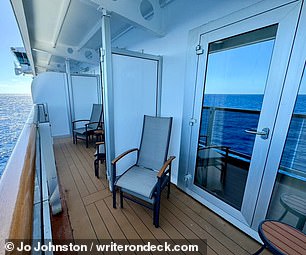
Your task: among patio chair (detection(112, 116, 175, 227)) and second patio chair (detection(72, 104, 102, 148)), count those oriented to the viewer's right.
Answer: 0

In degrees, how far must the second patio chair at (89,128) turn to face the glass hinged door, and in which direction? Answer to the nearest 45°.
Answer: approximately 90° to its left

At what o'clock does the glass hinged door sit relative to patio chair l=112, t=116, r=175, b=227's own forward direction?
The glass hinged door is roughly at 8 o'clock from the patio chair.

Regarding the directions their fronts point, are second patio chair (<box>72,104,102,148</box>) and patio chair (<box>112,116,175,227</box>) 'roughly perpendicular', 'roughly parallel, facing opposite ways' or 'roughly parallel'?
roughly parallel

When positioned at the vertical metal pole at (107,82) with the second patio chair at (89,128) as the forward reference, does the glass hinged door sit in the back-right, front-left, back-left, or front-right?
back-right

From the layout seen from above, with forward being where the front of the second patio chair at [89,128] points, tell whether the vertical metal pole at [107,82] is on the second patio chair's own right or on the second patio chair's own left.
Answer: on the second patio chair's own left

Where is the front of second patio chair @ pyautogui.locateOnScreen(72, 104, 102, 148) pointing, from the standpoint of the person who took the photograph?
facing the viewer and to the left of the viewer

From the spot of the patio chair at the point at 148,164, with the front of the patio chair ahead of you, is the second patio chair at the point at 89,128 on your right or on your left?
on your right

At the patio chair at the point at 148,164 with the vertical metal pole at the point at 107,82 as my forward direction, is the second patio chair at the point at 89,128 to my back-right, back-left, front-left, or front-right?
front-right
